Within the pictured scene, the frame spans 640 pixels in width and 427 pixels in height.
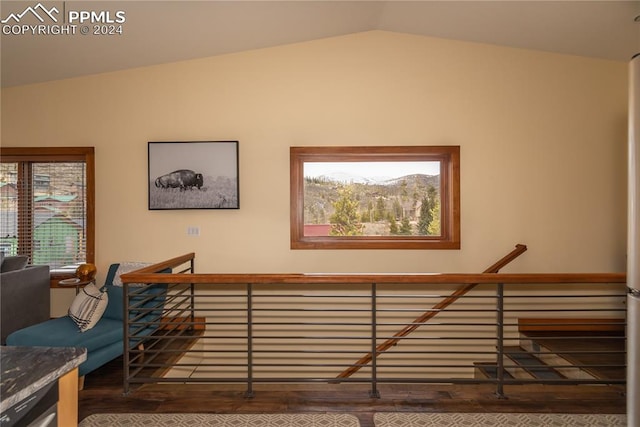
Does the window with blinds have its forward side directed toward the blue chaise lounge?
yes

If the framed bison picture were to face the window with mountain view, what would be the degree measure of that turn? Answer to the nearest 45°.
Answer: approximately 90° to its left

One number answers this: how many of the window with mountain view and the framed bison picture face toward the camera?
2

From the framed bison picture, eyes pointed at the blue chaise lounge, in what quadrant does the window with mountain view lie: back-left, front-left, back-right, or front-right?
back-left

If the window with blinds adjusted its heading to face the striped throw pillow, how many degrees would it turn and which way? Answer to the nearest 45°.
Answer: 0° — it already faces it

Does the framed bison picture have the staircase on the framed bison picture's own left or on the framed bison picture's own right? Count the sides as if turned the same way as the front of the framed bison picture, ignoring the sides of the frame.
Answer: on the framed bison picture's own left

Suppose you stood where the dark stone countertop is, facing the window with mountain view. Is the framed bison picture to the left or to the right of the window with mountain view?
left
